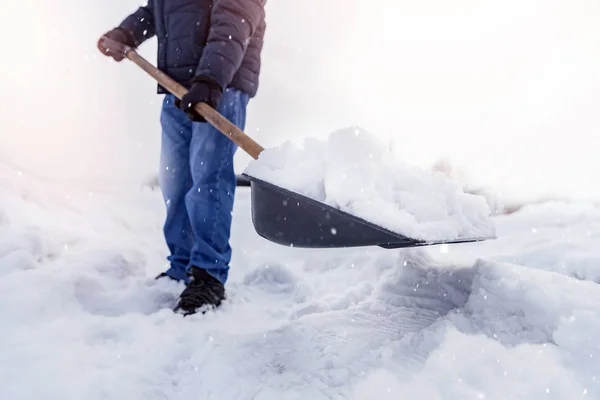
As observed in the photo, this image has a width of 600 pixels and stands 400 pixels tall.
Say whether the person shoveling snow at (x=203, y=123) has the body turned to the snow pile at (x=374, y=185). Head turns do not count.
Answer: no
